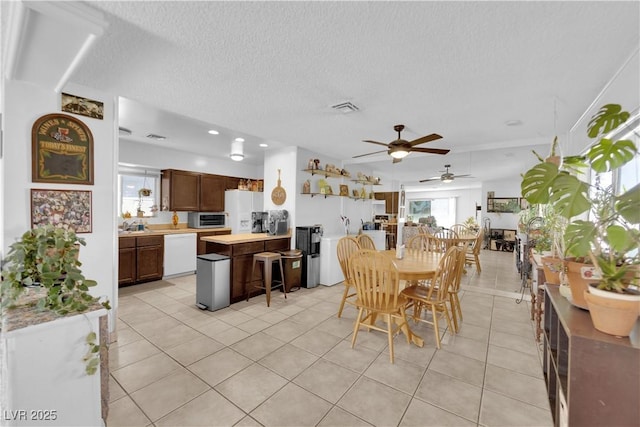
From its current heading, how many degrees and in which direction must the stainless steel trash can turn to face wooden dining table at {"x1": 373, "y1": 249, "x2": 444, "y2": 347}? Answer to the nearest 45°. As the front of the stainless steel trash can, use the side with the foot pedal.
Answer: approximately 90° to its left

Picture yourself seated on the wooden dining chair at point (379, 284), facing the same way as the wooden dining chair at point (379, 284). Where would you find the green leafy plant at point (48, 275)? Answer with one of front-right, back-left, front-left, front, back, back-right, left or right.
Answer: back

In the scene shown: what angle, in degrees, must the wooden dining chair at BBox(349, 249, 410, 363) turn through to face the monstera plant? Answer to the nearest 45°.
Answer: approximately 90° to its right

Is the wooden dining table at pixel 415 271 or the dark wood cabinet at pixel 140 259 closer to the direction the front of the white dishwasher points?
the wooden dining table

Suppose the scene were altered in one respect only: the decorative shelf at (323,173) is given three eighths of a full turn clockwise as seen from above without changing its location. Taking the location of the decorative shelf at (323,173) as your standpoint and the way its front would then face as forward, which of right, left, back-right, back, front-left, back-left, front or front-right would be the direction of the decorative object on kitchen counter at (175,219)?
front

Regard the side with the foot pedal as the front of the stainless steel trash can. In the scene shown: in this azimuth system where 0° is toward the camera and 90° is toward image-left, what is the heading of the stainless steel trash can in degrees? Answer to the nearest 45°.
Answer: approximately 45°

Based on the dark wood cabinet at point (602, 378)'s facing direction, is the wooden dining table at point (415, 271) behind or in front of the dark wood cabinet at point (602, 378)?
in front

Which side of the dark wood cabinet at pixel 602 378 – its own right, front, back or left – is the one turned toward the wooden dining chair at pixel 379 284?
front

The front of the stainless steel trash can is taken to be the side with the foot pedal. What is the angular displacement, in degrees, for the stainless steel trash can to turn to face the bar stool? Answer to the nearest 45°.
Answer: approximately 135° to its left

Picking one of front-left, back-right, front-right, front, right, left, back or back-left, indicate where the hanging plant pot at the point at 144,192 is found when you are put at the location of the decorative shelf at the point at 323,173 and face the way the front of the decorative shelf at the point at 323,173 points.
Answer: back-right

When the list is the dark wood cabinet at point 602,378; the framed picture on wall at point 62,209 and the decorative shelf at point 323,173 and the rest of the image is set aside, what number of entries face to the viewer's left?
1

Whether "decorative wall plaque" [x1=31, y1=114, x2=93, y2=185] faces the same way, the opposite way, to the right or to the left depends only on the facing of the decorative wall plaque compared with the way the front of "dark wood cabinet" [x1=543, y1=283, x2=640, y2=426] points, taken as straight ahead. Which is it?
the opposite way

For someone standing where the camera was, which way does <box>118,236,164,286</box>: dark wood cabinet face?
facing the viewer and to the right of the viewer
